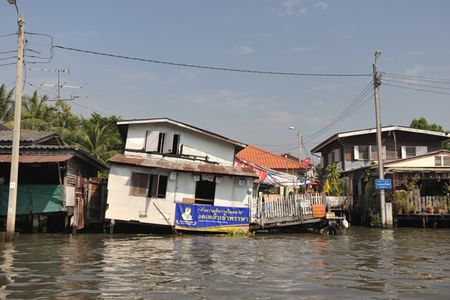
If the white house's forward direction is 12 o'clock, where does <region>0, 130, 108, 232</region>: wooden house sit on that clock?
The wooden house is roughly at 3 o'clock from the white house.

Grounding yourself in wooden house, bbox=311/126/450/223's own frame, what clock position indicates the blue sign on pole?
The blue sign on pole is roughly at 12 o'clock from the wooden house.

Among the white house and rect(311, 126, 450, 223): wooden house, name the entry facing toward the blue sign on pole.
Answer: the wooden house

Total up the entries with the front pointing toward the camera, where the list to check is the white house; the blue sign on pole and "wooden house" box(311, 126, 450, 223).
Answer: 3

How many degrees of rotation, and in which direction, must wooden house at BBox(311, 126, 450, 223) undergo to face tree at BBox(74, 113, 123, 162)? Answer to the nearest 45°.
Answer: approximately 90° to its right

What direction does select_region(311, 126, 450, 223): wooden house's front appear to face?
toward the camera

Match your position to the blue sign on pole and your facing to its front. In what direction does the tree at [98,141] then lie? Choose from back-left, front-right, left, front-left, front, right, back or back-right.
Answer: right

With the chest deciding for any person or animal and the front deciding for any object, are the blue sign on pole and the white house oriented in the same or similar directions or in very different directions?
same or similar directions

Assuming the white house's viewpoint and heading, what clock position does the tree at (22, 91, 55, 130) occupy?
The tree is roughly at 5 o'clock from the white house.

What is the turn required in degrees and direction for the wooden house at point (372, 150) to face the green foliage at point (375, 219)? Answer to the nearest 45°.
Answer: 0° — it already faces it

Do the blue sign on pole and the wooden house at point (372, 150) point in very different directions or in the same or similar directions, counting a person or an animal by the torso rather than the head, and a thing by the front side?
same or similar directions

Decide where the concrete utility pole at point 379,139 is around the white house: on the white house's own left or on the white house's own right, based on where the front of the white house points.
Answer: on the white house's own left

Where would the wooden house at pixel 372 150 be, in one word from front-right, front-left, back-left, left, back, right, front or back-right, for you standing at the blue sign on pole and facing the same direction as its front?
back

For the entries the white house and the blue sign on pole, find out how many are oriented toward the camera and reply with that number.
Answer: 2

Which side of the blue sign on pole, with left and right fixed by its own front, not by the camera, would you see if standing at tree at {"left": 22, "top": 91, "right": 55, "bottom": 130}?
right

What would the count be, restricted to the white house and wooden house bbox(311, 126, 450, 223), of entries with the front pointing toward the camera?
2

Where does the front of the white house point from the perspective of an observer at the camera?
facing the viewer

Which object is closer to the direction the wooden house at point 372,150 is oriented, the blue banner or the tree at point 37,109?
the blue banner
